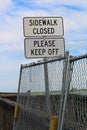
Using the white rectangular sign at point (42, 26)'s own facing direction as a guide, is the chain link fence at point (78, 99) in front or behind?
in front

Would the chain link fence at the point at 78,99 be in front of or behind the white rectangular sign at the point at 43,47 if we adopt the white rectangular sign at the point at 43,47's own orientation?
in front

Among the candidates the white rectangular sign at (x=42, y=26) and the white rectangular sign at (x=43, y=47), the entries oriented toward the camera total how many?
2

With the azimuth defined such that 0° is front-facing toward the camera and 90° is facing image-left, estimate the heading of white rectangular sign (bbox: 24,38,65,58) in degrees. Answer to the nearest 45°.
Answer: approximately 0°

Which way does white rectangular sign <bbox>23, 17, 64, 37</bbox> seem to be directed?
toward the camera

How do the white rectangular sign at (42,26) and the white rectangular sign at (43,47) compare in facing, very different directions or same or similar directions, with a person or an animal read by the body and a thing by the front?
same or similar directions
